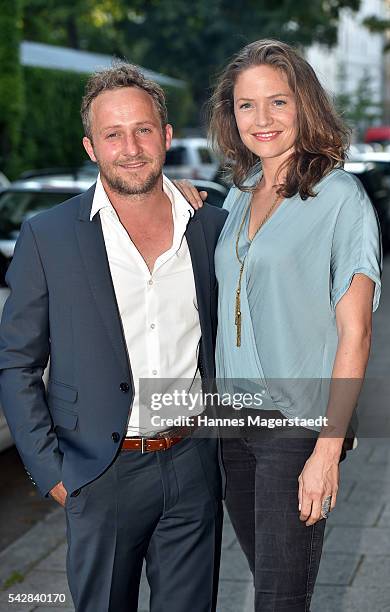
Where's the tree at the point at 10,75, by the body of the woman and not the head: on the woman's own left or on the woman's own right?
on the woman's own right

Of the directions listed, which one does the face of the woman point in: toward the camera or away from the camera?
toward the camera

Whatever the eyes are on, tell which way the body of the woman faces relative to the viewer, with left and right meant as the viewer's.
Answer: facing the viewer and to the left of the viewer

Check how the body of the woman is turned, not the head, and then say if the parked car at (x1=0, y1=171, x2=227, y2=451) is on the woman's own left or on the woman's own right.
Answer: on the woman's own right

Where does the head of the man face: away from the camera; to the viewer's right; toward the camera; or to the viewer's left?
toward the camera

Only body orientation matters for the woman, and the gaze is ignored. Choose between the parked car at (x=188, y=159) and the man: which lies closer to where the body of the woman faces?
the man

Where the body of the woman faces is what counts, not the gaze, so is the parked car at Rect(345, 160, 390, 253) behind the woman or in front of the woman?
behind

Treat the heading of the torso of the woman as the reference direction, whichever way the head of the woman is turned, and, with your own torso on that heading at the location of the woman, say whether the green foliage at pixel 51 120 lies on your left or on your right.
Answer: on your right

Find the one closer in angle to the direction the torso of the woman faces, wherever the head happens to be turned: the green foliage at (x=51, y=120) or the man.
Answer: the man
